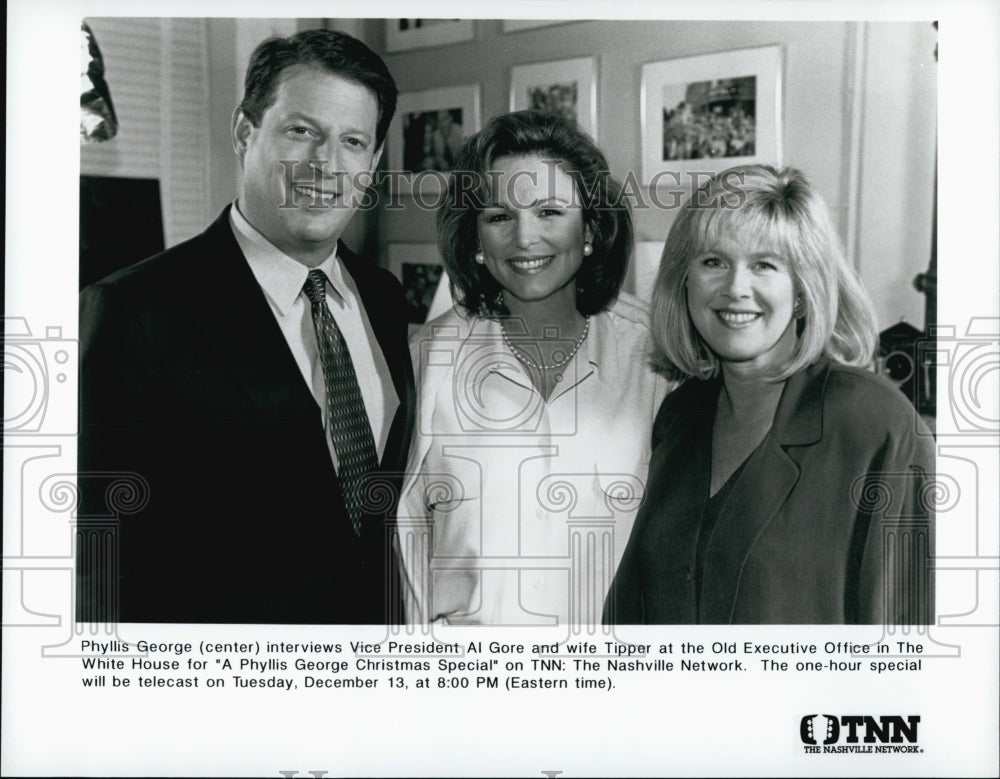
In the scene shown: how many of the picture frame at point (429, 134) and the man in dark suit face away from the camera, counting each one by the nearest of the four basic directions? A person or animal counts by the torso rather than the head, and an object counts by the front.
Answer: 0

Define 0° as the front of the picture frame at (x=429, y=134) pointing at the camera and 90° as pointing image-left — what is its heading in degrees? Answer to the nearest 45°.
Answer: approximately 45°

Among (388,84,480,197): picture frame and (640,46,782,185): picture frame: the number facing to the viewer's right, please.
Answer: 0

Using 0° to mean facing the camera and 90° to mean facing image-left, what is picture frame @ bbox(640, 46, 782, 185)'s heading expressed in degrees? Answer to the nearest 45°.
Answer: approximately 45°
